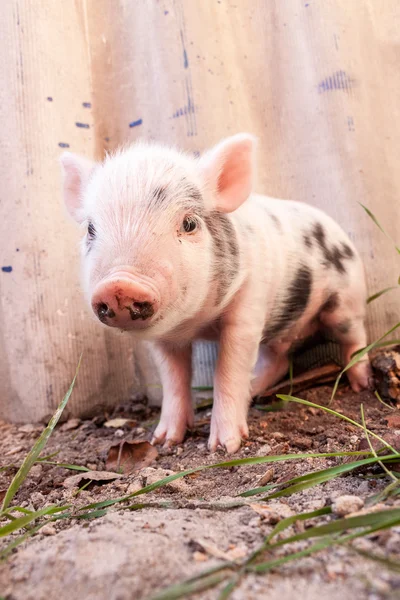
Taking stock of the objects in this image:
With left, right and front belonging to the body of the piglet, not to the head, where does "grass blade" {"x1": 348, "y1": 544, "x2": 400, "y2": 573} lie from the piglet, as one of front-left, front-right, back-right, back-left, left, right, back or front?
front-left

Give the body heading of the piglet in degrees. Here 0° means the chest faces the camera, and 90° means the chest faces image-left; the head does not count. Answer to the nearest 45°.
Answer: approximately 45°

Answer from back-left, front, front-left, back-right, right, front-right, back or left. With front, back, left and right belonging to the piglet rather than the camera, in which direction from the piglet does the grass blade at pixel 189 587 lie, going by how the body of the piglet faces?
front-left

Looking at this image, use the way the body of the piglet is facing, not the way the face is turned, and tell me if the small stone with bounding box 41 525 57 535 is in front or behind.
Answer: in front

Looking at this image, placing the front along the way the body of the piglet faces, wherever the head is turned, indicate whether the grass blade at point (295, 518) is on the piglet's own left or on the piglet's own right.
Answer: on the piglet's own left

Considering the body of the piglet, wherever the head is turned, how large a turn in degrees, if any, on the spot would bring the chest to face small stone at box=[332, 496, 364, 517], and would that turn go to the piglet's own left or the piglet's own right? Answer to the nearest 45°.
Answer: approximately 45° to the piglet's own left

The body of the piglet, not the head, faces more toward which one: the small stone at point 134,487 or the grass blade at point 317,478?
the small stone
